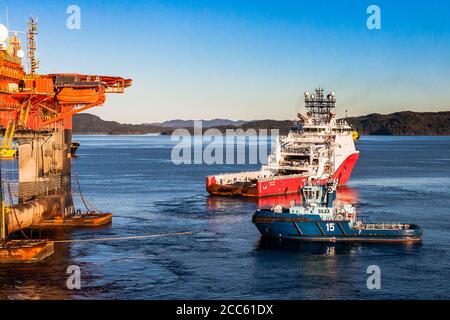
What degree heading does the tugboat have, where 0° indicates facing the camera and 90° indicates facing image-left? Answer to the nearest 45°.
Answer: approximately 90°
